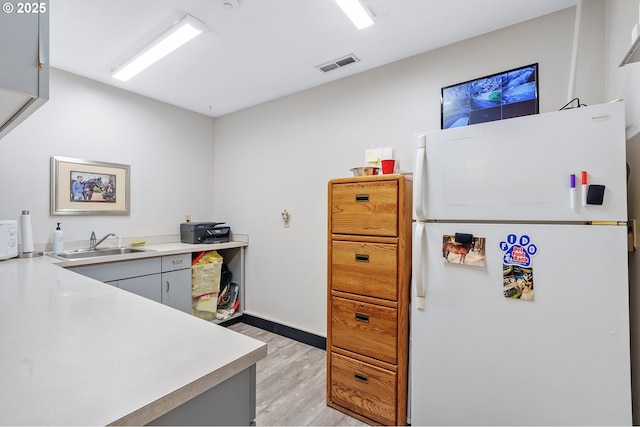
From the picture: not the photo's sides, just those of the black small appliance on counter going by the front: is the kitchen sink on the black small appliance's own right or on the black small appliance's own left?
on the black small appliance's own right

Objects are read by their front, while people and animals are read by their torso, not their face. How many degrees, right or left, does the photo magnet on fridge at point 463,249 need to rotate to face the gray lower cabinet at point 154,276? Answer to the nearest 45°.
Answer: approximately 90° to its right

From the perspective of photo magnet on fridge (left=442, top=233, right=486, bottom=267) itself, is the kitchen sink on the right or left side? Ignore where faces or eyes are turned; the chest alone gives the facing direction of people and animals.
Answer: on its right

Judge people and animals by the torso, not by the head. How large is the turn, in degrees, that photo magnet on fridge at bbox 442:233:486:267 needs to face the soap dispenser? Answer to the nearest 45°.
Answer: approximately 90° to its right
